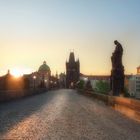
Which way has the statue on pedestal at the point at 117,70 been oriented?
to the viewer's left
